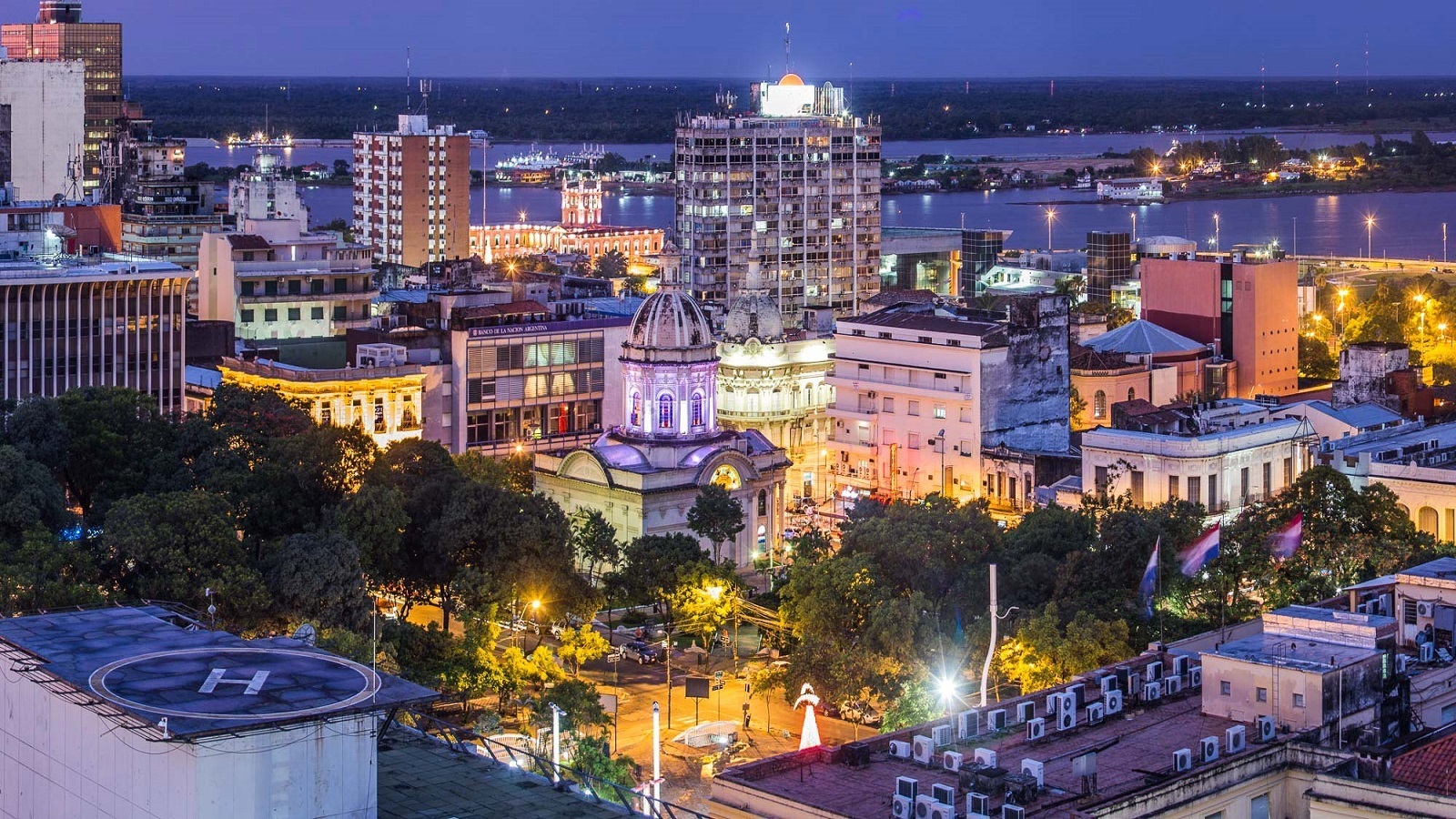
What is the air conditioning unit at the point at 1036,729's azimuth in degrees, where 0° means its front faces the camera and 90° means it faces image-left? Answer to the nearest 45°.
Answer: approximately 315°

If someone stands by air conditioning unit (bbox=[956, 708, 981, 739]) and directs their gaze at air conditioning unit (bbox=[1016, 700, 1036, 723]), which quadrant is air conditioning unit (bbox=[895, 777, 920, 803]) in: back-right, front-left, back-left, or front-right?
back-right

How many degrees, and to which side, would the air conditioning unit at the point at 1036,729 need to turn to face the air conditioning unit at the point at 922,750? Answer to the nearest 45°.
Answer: approximately 90° to its right

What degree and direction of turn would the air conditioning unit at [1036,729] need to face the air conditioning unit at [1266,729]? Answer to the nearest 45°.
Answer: approximately 45° to its left
